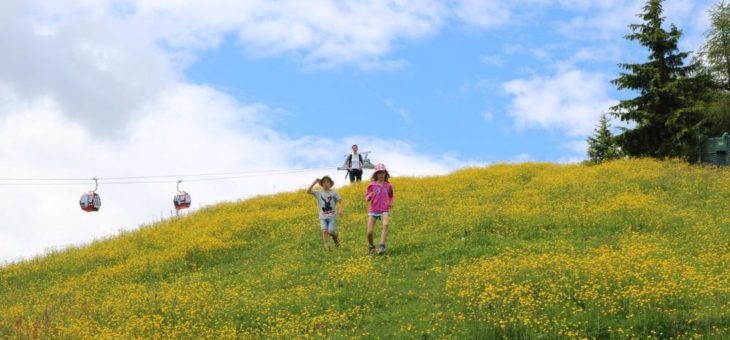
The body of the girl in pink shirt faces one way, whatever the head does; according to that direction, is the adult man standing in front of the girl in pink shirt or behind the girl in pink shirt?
behind

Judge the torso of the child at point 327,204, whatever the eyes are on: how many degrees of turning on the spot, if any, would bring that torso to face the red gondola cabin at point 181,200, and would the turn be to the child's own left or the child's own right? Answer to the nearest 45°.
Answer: approximately 135° to the child's own right

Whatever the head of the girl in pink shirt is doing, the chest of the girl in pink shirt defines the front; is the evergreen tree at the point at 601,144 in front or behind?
behind

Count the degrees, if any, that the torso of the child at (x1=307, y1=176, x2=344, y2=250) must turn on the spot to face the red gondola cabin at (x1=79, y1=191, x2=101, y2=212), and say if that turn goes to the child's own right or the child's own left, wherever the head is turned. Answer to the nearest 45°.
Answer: approximately 135° to the child's own right

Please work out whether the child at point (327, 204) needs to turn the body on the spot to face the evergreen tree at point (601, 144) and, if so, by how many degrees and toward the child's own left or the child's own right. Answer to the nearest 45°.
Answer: approximately 135° to the child's own left

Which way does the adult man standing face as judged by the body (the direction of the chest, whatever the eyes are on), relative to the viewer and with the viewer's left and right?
facing the viewer

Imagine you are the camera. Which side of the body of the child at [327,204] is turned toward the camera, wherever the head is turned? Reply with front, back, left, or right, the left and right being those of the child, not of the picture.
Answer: front

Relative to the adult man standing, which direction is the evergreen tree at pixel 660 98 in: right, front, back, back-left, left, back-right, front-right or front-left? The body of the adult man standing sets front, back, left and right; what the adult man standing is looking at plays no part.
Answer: left

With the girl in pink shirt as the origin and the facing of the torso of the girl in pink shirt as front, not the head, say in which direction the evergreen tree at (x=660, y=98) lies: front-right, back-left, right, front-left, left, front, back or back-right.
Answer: back-left

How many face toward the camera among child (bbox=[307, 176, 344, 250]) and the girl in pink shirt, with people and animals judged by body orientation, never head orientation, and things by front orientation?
2

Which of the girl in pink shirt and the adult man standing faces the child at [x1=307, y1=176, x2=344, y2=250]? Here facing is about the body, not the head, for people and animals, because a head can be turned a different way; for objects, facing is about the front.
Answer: the adult man standing

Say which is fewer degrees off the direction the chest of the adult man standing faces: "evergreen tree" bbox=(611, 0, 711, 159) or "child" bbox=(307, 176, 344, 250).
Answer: the child

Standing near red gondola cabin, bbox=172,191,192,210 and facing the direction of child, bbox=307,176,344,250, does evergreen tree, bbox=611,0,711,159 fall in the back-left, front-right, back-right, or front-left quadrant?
front-left

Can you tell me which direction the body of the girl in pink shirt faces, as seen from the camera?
toward the camera
